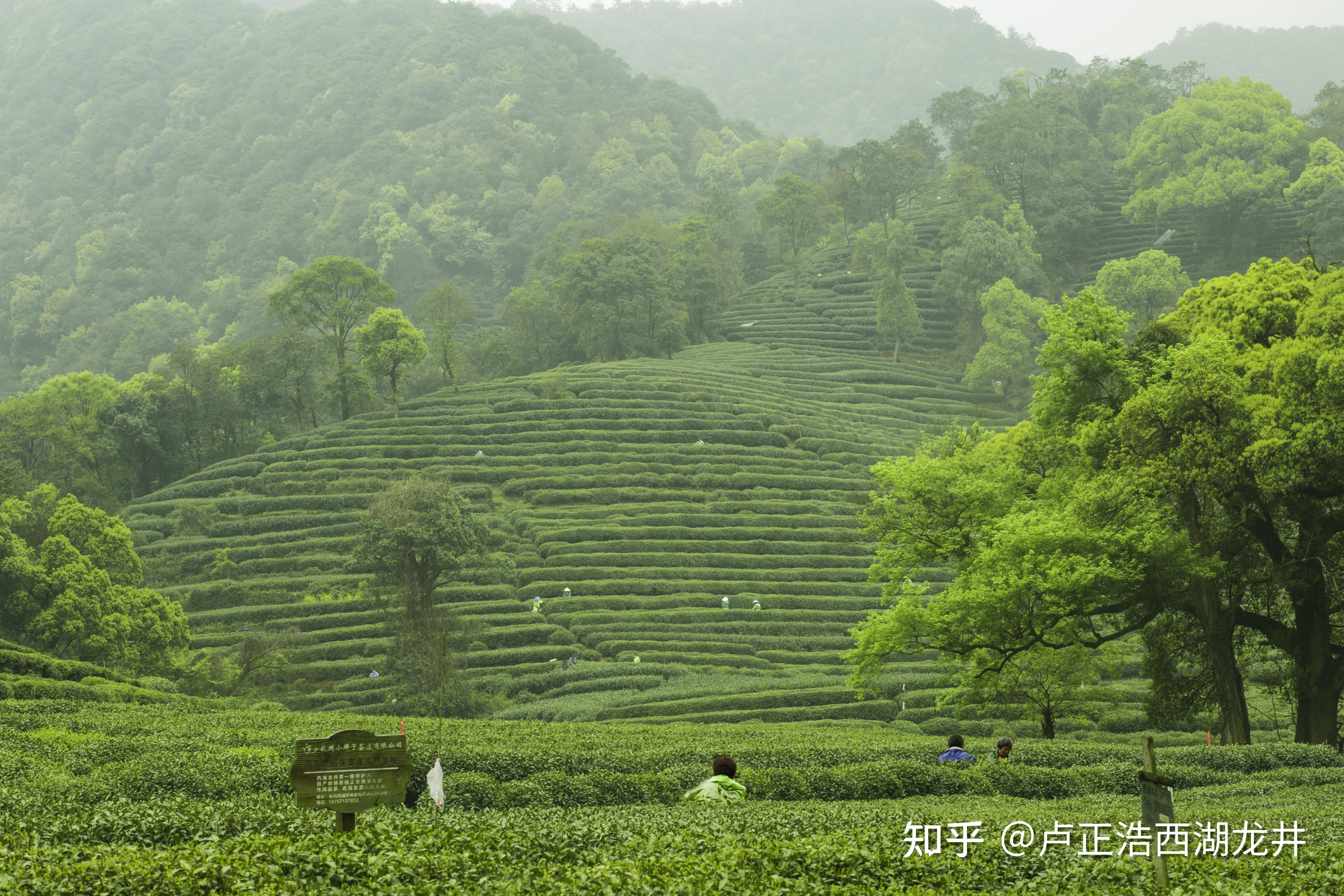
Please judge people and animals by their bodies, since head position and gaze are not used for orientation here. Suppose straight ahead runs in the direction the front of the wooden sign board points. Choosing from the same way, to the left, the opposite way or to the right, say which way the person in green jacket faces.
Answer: the opposite way

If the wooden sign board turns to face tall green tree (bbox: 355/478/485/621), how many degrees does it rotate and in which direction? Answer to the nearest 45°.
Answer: approximately 180°

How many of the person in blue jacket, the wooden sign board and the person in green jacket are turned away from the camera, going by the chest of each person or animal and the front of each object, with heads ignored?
2

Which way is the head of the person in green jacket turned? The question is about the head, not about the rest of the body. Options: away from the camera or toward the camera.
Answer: away from the camera

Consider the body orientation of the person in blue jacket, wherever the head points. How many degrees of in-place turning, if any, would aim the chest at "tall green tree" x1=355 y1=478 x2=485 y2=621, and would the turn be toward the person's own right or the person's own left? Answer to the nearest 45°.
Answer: approximately 45° to the person's own left

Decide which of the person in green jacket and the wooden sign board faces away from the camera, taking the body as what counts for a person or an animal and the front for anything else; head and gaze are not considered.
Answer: the person in green jacket

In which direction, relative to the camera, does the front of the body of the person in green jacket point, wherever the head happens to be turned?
away from the camera

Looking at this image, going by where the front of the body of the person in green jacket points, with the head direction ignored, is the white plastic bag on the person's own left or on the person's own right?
on the person's own left

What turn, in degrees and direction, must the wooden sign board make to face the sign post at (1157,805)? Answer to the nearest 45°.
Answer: approximately 45° to its left

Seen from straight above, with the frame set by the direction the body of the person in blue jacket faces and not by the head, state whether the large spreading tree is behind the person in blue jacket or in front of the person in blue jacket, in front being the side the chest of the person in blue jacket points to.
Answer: in front

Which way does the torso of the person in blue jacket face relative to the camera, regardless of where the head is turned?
away from the camera

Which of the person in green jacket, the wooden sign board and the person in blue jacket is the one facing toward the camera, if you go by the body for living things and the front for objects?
the wooden sign board
